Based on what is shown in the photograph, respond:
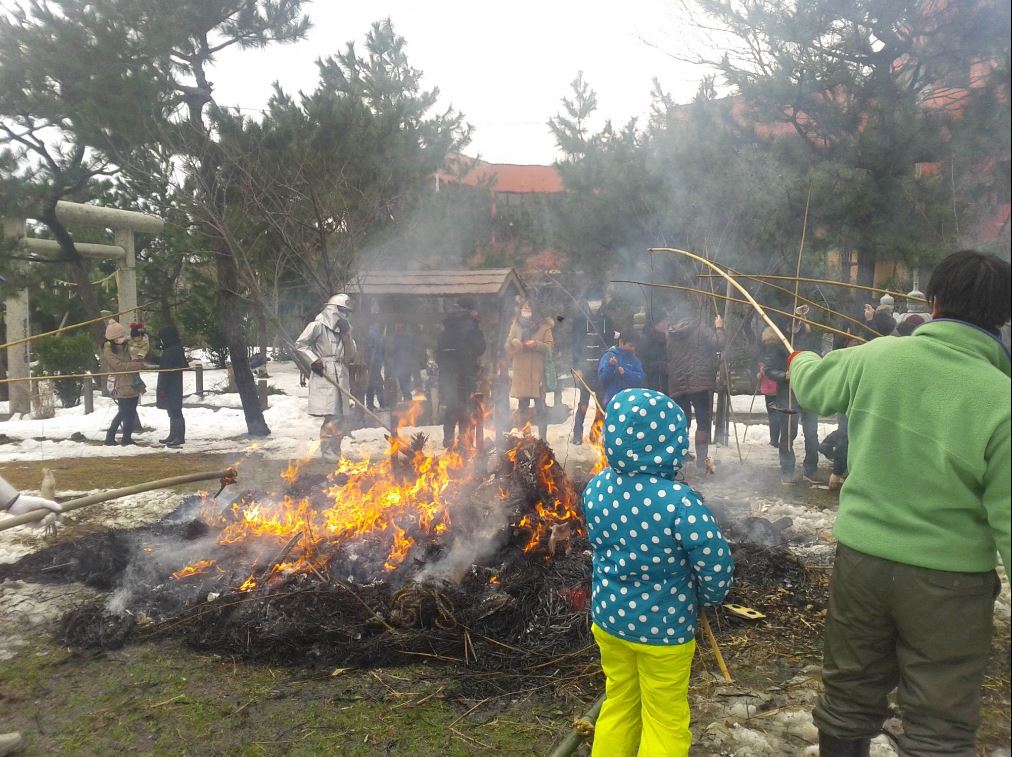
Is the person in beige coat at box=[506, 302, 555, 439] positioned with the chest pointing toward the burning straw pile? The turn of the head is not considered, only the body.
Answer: yes

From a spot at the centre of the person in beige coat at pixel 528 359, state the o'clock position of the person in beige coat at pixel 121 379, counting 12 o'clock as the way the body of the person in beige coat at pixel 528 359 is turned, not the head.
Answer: the person in beige coat at pixel 121 379 is roughly at 3 o'clock from the person in beige coat at pixel 528 359.

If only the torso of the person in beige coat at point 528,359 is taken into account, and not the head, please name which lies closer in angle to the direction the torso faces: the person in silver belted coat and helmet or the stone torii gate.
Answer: the person in silver belted coat and helmet

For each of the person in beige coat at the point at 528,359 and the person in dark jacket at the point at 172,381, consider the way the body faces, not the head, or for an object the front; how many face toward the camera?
1

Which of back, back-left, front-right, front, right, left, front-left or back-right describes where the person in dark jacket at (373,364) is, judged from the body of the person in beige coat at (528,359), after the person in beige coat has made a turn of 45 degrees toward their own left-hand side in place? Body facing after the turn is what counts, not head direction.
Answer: back
